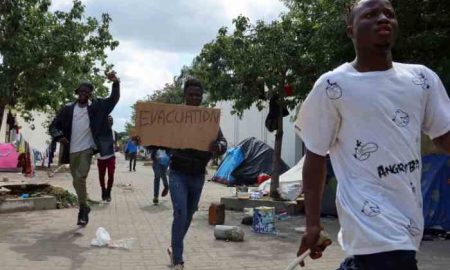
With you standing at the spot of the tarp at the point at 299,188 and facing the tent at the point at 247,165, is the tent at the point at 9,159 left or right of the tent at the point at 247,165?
left

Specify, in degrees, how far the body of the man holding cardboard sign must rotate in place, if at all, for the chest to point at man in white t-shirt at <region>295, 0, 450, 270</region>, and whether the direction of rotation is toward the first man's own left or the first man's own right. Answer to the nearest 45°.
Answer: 0° — they already face them

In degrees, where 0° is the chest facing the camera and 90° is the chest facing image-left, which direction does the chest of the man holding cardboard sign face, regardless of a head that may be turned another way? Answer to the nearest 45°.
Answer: approximately 0°

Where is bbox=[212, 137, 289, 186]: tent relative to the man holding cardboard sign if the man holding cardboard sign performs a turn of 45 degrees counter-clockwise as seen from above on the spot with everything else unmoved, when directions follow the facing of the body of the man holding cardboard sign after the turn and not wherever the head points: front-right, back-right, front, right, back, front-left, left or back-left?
back-left

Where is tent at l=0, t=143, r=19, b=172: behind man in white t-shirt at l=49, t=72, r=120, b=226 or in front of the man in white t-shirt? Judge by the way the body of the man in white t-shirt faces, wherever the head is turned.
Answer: behind

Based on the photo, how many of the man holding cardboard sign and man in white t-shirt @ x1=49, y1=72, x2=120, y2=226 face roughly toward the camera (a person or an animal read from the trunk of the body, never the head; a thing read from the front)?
2
